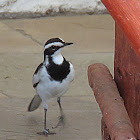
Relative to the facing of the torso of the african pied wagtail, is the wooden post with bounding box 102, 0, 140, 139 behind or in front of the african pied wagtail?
in front

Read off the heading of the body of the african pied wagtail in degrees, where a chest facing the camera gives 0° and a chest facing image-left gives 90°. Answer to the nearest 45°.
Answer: approximately 315°

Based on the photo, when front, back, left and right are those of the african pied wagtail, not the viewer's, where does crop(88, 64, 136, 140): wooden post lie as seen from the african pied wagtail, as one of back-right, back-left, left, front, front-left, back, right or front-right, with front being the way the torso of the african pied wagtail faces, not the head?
front-left
